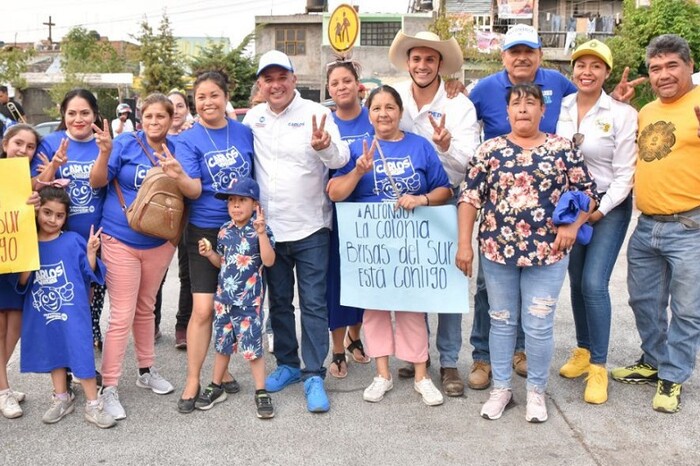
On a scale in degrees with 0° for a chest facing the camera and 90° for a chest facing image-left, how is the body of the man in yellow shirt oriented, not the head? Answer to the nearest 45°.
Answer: approximately 45°

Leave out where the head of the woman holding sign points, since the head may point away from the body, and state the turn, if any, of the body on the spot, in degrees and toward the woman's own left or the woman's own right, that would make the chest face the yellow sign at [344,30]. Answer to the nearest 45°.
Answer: approximately 180°

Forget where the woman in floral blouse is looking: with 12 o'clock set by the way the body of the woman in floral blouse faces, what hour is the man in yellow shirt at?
The man in yellow shirt is roughly at 8 o'clock from the woman in floral blouse.

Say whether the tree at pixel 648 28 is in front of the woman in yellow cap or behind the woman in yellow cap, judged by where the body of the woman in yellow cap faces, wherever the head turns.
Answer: behind

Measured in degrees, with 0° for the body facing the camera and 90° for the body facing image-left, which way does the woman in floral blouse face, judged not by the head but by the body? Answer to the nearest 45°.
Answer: approximately 0°

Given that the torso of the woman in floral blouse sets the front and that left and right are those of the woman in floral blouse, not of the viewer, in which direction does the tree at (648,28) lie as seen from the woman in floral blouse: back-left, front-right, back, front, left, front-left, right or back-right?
back
